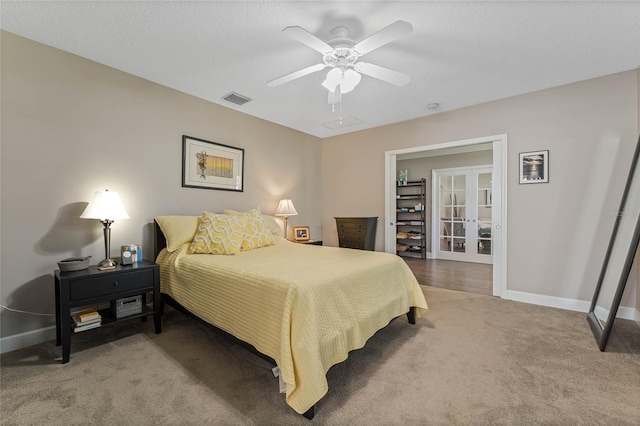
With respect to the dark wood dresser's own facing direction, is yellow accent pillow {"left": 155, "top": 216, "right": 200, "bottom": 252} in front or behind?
in front

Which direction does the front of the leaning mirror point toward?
to the viewer's left

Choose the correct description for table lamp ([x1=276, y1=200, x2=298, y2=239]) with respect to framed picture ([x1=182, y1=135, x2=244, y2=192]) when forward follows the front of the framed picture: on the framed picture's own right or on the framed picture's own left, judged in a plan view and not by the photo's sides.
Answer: on the framed picture's own left

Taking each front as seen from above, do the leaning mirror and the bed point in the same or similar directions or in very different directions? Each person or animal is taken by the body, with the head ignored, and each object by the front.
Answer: very different directions

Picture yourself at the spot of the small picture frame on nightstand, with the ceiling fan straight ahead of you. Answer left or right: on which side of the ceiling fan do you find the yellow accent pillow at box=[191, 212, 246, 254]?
right

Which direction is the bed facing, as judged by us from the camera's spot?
facing the viewer and to the right of the viewer

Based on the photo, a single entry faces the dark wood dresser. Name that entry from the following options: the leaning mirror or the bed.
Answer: the leaning mirror

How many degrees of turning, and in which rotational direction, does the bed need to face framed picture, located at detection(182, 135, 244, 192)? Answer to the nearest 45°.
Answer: approximately 180°

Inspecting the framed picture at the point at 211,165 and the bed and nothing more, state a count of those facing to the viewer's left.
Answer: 0

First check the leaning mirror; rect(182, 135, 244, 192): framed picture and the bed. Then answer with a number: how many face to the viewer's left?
1
